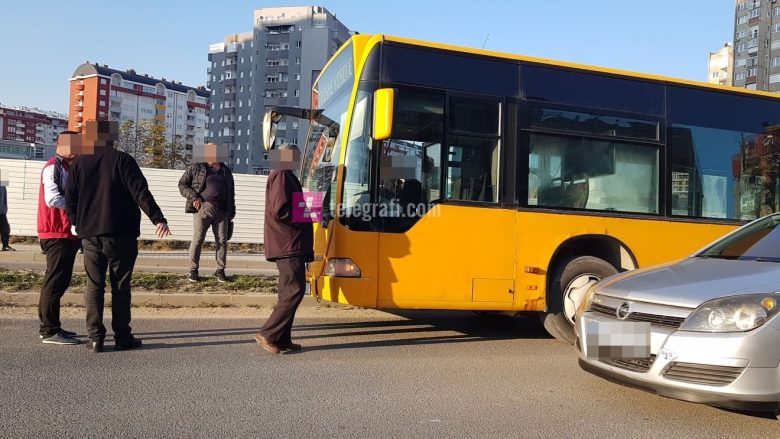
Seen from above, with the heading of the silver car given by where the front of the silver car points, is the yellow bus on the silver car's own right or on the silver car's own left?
on the silver car's own right

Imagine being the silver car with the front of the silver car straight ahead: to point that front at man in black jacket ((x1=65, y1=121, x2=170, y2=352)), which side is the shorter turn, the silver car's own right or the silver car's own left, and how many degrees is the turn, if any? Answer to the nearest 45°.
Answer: approximately 45° to the silver car's own right

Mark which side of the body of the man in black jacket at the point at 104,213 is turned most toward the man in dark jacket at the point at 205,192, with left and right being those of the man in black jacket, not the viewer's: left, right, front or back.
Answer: front

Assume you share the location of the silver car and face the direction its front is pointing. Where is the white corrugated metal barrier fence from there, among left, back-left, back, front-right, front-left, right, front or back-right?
right

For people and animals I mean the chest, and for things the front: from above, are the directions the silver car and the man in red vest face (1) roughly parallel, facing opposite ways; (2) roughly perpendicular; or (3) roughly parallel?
roughly parallel, facing opposite ways

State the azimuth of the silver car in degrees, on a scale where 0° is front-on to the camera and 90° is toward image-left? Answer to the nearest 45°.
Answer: approximately 45°

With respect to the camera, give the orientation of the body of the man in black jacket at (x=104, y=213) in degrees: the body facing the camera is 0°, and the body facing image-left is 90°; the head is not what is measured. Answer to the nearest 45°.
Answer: approximately 180°

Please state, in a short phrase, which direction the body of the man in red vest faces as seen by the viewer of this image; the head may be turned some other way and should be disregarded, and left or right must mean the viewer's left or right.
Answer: facing to the right of the viewer

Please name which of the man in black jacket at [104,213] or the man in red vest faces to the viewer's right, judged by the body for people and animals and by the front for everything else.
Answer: the man in red vest

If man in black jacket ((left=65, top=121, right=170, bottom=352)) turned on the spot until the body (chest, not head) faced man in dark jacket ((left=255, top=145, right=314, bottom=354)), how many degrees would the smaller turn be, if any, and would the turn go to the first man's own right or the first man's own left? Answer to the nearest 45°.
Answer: approximately 90° to the first man's own right

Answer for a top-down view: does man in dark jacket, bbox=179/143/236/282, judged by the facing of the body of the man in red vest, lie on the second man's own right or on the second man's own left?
on the second man's own left

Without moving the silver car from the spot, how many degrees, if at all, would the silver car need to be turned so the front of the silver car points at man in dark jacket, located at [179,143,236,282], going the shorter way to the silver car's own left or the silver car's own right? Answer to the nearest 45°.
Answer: approximately 90° to the silver car's own right
